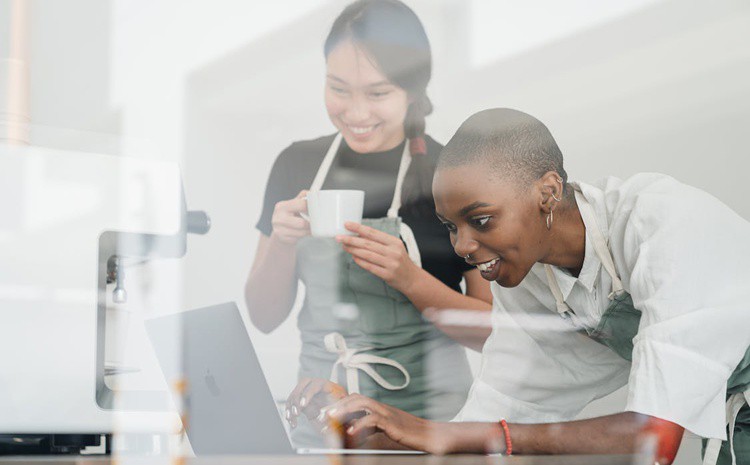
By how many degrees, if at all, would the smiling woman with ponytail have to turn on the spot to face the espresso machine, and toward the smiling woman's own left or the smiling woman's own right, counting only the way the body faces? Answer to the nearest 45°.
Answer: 0° — they already face it

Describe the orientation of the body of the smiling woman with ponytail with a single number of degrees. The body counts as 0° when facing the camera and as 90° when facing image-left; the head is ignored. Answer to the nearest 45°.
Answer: approximately 45°

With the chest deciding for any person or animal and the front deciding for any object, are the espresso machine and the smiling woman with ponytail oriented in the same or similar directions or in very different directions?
very different directions

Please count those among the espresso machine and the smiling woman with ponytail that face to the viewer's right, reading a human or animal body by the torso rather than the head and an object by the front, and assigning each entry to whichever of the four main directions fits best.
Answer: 1

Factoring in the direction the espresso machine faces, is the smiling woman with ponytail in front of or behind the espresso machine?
in front

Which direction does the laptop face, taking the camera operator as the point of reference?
facing away from the viewer and to the right of the viewer

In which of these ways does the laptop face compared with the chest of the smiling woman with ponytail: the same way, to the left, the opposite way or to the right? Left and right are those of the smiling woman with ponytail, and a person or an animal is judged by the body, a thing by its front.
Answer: the opposite way

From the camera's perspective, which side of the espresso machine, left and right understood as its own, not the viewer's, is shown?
right
